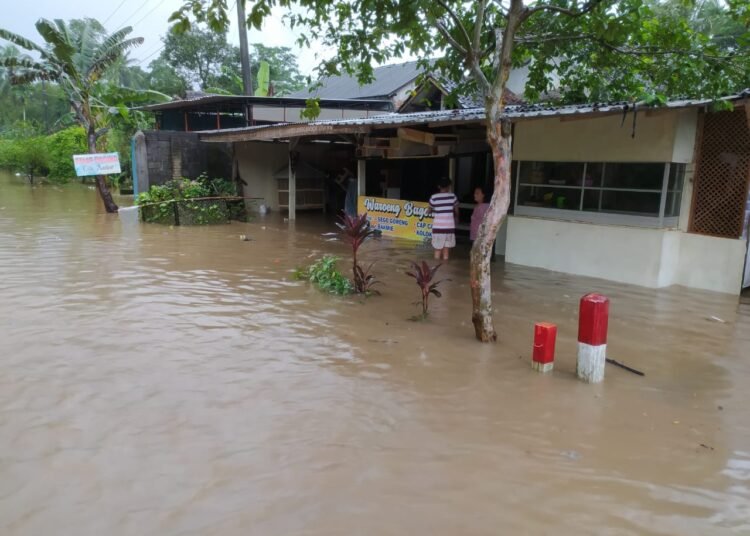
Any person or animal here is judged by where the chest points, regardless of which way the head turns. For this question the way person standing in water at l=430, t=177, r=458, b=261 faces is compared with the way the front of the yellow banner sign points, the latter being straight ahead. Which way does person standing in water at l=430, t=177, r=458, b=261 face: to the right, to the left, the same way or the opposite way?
the opposite way

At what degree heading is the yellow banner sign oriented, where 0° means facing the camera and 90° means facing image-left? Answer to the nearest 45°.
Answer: approximately 0°

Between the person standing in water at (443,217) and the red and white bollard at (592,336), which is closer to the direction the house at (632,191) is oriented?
the red and white bollard

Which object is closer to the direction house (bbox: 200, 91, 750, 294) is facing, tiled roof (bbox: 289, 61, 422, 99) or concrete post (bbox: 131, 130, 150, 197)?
the concrete post

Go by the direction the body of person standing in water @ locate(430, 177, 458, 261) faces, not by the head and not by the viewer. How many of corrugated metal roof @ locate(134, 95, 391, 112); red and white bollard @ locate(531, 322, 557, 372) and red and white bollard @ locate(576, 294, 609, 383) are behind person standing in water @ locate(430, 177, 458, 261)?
2

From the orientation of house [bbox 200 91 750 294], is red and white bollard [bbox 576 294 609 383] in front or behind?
in front

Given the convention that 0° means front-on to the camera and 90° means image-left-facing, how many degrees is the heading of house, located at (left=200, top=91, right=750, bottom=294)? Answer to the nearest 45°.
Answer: approximately 45°

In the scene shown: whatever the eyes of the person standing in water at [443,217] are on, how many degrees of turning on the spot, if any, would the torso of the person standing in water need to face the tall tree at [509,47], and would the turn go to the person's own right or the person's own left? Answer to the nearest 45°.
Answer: approximately 180°

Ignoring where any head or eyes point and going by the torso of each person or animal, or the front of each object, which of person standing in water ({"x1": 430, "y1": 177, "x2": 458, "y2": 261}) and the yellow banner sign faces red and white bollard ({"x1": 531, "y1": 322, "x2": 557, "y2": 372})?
the yellow banner sign

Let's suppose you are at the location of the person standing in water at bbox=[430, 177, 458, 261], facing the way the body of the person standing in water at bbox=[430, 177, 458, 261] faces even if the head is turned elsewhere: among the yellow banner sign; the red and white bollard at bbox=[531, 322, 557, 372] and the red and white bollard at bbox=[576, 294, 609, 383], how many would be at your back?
2

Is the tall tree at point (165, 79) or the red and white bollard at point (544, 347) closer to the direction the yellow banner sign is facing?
the red and white bollard
